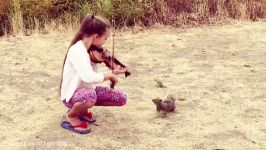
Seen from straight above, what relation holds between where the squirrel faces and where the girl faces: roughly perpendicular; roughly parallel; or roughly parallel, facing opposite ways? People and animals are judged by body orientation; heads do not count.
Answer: roughly parallel, facing opposite ways

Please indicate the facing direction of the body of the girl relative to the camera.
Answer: to the viewer's right

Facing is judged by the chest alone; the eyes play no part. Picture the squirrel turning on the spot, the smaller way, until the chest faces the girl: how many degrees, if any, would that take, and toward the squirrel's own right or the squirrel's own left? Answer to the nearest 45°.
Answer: approximately 45° to the squirrel's own left

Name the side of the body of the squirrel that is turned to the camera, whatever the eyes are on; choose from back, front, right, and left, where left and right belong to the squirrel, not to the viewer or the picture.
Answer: left

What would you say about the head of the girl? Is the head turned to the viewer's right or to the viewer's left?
to the viewer's right

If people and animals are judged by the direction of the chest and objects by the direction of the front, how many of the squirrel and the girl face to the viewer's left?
1

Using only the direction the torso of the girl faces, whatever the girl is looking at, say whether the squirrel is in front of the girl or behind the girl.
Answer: in front
